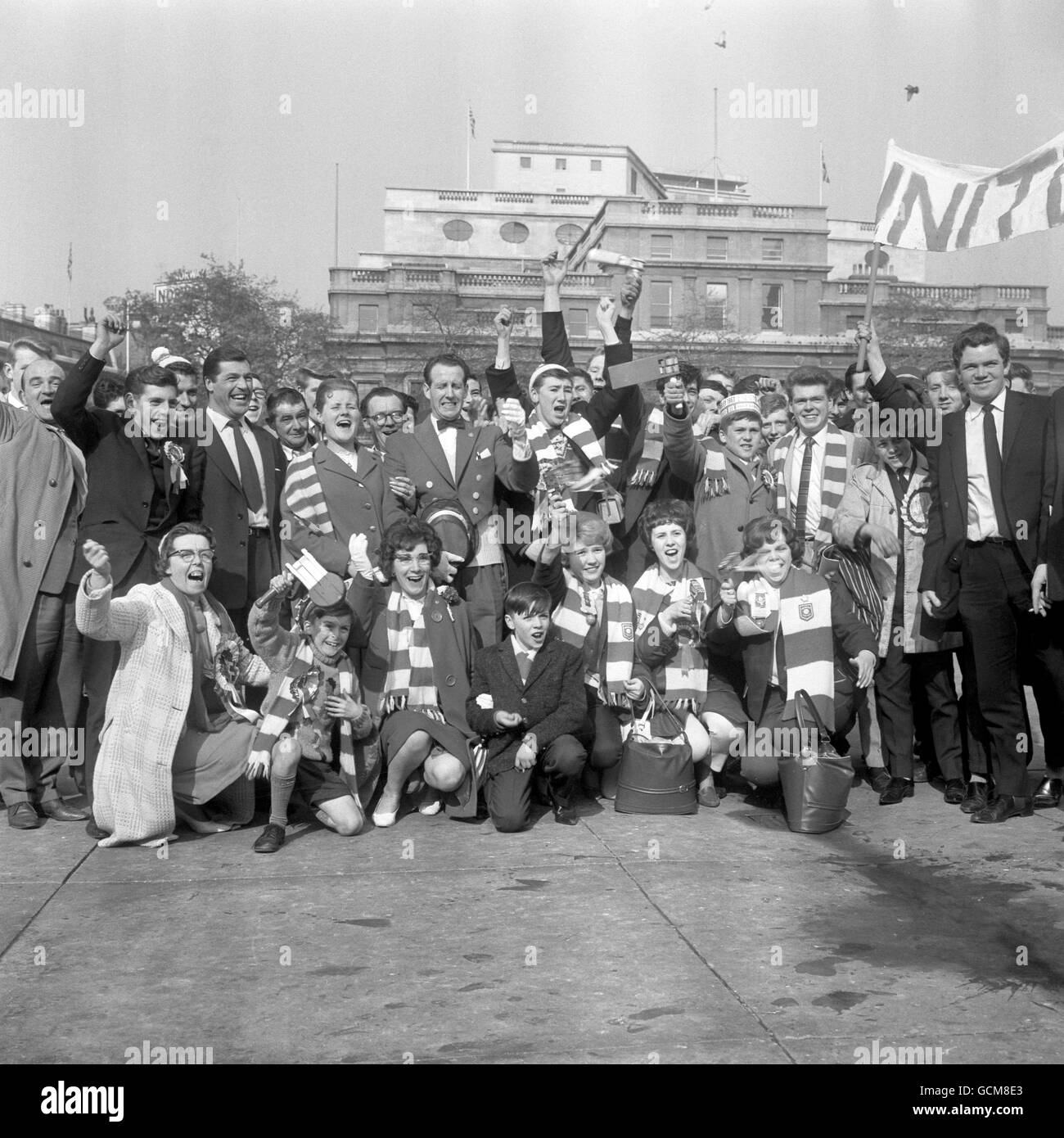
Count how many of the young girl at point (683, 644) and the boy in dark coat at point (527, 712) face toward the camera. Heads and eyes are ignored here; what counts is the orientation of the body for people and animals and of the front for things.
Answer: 2

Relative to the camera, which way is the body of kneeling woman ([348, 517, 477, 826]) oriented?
toward the camera

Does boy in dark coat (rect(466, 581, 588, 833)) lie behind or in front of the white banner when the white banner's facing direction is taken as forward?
in front

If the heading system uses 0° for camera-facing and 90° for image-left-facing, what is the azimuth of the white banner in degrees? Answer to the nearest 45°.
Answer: approximately 0°

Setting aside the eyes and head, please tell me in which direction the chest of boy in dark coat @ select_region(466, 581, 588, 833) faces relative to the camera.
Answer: toward the camera

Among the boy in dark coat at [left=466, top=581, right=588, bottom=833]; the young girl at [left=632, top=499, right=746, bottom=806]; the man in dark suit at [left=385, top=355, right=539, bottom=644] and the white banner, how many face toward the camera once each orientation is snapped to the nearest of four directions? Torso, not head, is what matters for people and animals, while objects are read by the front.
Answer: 4

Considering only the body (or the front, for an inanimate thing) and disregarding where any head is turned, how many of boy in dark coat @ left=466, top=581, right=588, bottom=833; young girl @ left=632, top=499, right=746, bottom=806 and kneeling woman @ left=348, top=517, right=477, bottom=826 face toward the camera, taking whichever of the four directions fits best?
3

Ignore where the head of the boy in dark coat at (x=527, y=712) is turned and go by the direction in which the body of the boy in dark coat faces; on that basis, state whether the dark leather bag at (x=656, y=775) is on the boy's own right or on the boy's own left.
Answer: on the boy's own left
